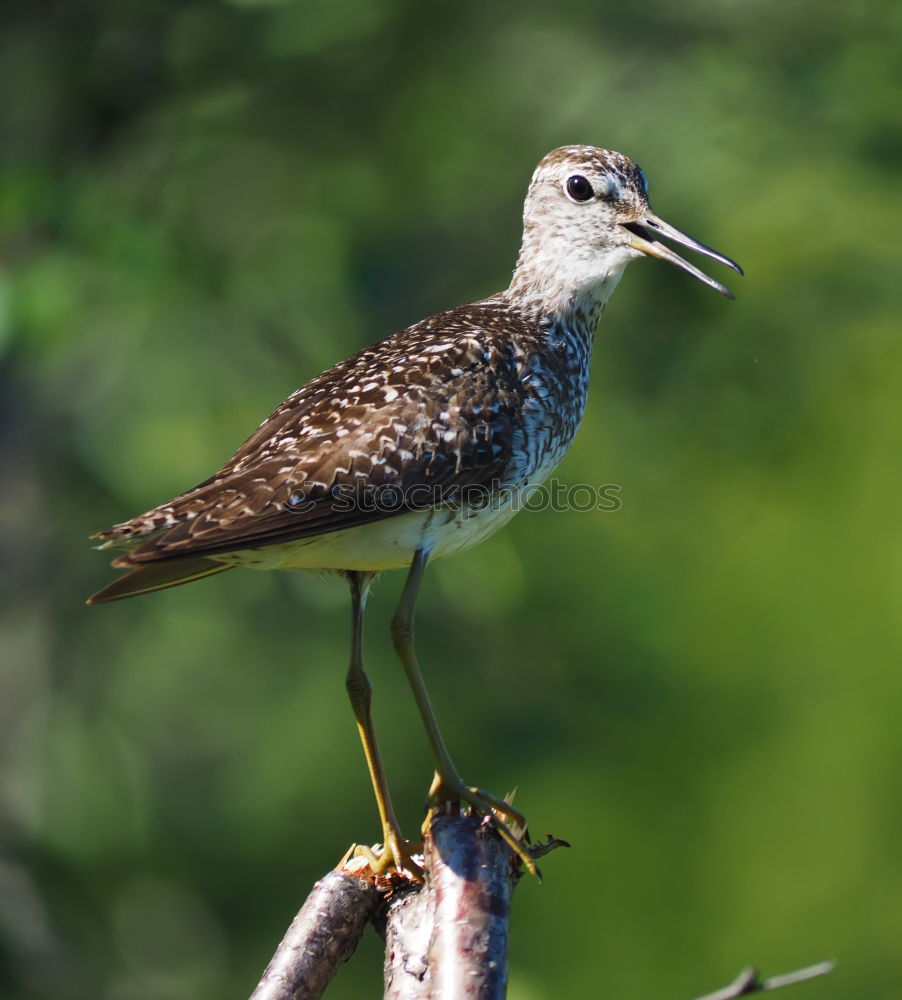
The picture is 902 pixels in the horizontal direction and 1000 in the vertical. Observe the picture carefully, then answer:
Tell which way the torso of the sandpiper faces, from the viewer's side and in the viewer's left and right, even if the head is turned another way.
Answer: facing to the right of the viewer
